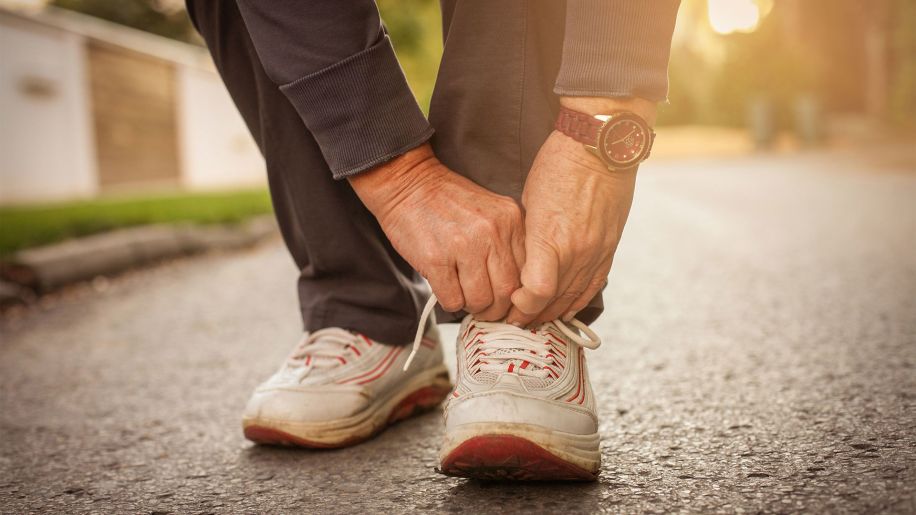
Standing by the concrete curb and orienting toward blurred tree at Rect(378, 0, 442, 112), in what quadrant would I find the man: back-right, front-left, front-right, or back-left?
back-right

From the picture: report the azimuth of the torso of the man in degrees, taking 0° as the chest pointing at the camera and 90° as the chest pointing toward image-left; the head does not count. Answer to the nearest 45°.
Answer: approximately 0°

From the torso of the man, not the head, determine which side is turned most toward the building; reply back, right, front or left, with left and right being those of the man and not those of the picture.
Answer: back

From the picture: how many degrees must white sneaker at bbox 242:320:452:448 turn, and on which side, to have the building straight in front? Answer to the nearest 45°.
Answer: approximately 135° to its right

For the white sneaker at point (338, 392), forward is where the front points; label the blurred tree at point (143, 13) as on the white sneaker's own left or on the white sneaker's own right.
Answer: on the white sneaker's own right

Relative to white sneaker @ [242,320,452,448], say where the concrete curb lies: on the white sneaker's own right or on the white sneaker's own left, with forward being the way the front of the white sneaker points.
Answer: on the white sneaker's own right

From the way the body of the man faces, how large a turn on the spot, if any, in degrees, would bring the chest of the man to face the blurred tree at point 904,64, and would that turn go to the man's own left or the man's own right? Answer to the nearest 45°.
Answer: approximately 135° to the man's own left

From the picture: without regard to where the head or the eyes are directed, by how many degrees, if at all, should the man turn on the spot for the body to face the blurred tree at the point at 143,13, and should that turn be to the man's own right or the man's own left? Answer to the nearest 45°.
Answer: approximately 180°

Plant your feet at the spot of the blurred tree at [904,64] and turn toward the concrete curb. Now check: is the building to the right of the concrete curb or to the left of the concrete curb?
right

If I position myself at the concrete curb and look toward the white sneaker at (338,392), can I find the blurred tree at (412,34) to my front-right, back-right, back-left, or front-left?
back-left

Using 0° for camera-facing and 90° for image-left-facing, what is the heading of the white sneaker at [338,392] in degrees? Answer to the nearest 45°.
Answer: approximately 45°
